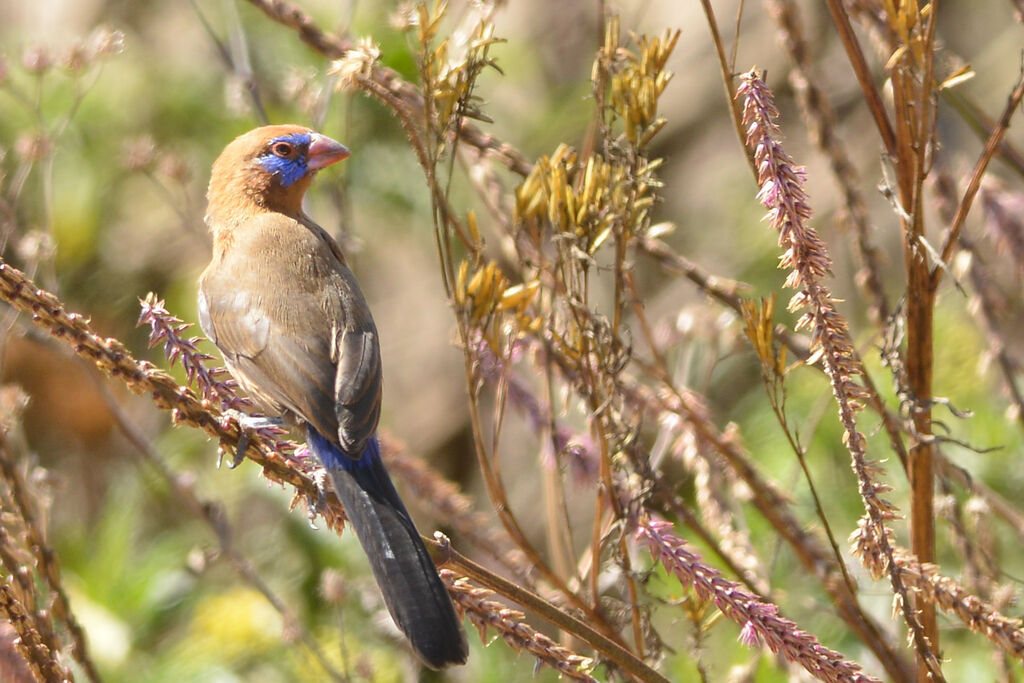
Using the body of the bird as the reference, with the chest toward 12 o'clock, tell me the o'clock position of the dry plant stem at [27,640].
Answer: The dry plant stem is roughly at 8 o'clock from the bird.
